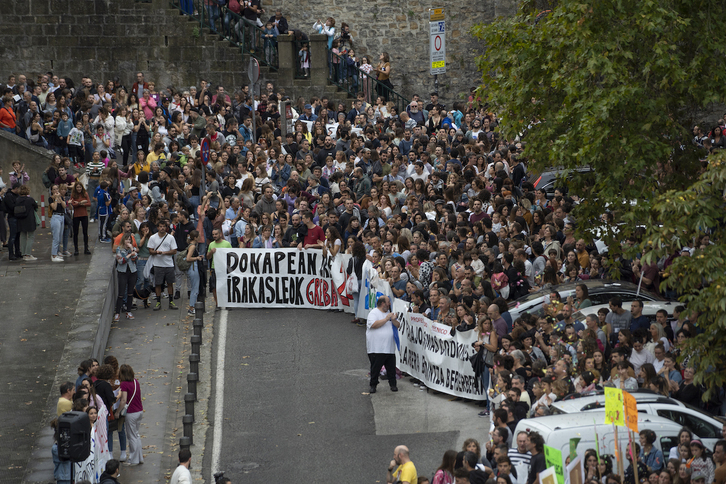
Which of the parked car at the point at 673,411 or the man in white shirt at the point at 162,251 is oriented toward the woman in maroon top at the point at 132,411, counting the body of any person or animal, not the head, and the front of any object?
the man in white shirt

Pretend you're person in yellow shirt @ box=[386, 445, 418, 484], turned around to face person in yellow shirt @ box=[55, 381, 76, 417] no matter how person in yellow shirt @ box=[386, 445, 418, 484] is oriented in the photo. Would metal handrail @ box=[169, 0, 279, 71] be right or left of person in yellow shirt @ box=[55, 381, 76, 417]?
right

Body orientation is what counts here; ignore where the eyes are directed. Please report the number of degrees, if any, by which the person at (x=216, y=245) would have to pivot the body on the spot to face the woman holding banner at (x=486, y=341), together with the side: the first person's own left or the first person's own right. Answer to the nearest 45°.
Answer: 0° — they already face them

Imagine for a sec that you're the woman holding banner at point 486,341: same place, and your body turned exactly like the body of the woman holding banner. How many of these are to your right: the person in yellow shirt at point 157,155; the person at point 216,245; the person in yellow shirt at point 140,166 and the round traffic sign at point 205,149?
4

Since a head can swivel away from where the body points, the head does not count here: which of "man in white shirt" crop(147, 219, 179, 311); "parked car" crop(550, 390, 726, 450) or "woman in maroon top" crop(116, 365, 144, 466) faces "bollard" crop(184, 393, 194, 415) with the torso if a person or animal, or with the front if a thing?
the man in white shirt

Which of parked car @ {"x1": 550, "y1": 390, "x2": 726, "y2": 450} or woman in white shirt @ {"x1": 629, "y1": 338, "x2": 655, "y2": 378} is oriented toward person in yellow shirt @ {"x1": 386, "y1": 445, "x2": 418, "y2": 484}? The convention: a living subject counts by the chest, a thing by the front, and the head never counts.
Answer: the woman in white shirt

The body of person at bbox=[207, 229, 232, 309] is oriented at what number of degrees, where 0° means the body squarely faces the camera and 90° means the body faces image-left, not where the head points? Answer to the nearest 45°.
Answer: approximately 315°

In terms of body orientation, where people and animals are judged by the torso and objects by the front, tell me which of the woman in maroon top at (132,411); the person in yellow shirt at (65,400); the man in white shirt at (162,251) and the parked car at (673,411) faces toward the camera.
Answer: the man in white shirt

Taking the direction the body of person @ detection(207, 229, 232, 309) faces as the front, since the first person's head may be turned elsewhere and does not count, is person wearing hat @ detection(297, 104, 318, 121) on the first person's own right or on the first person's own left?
on the first person's own left

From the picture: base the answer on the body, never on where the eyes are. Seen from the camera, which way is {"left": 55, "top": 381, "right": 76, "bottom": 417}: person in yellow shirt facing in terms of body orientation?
to the viewer's right
